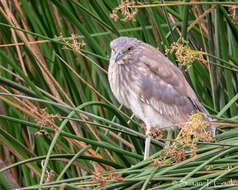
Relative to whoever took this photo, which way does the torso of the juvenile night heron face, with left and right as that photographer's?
facing the viewer and to the left of the viewer
